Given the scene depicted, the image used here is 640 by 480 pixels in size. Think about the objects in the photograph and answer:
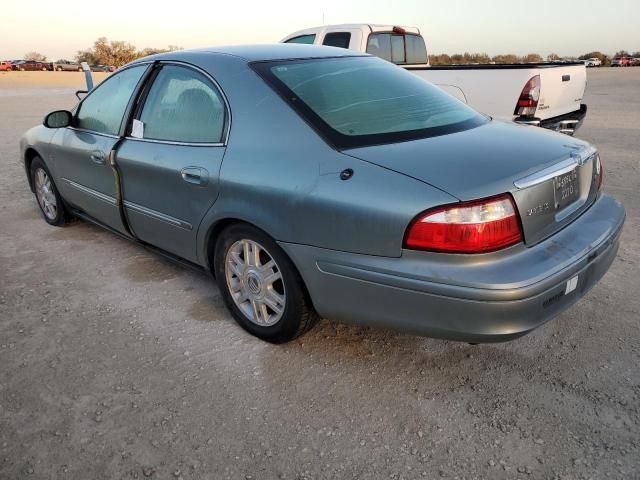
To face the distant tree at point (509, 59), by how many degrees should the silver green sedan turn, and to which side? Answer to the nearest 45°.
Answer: approximately 45° to its right

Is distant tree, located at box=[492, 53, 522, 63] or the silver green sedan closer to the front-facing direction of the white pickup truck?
the distant tree

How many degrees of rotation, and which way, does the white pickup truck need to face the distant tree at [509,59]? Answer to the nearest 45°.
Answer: approximately 45° to its right

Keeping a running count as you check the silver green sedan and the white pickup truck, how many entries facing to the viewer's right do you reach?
0

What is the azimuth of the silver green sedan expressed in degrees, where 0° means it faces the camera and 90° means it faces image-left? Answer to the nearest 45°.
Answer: approximately 135°

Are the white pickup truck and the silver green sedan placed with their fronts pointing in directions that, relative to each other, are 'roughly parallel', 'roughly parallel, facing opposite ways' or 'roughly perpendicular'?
roughly parallel

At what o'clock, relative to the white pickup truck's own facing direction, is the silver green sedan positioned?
The silver green sedan is roughly at 8 o'clock from the white pickup truck.

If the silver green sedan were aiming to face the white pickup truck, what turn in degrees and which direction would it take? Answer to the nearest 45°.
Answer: approximately 90° to its right

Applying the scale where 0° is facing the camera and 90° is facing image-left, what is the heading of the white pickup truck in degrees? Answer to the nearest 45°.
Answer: approximately 135°
